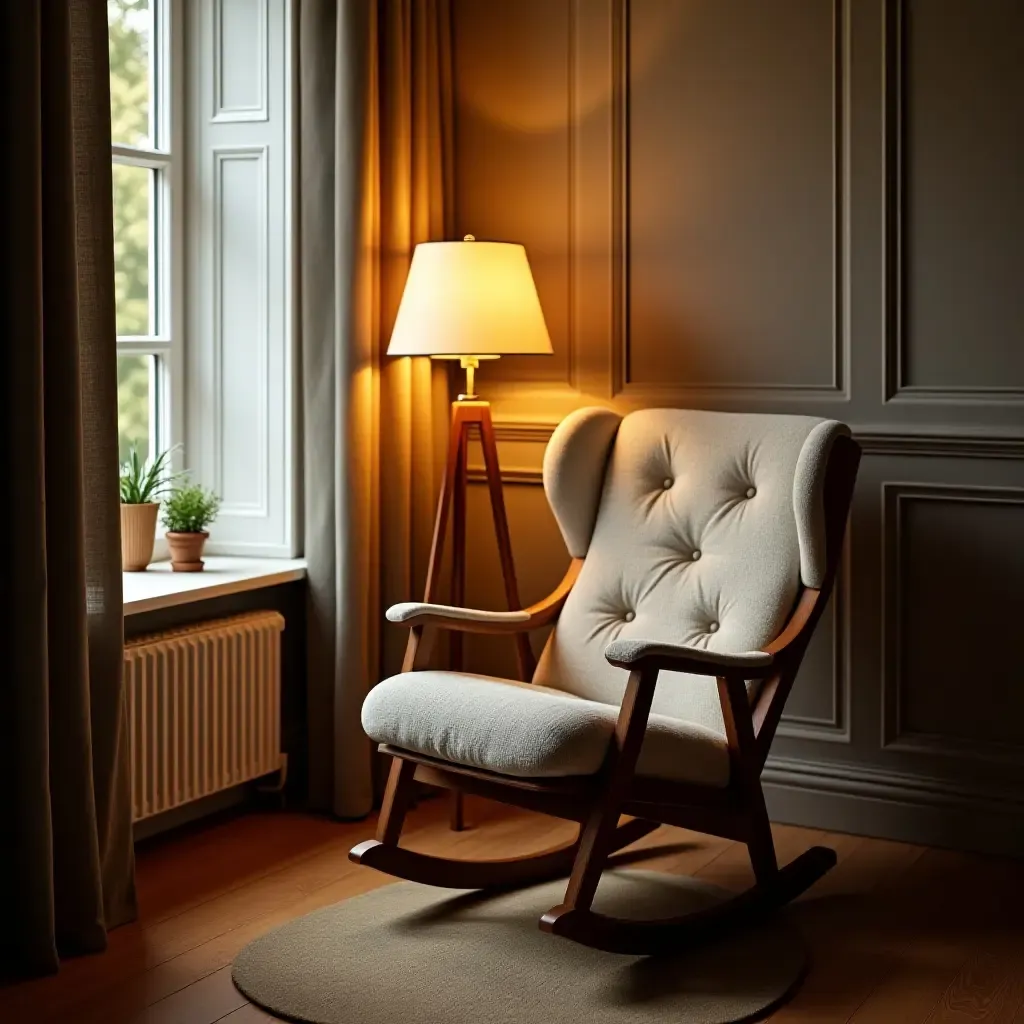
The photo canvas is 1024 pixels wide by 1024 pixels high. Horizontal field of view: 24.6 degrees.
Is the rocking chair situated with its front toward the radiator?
no

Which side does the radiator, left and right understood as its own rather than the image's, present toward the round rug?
front

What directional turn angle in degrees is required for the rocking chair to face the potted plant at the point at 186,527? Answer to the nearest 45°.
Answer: approximately 90° to its right

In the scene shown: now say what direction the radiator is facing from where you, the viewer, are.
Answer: facing the viewer and to the right of the viewer

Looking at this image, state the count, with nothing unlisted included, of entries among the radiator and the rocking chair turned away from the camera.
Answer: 0

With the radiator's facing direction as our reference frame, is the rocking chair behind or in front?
in front

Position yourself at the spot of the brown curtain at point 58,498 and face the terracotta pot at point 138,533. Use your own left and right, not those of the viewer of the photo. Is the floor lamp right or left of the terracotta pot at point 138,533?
right

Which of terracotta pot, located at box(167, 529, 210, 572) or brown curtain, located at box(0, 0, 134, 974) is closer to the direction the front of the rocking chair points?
the brown curtain

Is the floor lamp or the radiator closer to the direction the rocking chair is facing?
the radiator

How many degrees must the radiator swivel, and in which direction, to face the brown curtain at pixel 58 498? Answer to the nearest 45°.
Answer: approximately 45° to its right

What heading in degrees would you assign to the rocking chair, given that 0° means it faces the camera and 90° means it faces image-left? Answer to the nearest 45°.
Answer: approximately 45°

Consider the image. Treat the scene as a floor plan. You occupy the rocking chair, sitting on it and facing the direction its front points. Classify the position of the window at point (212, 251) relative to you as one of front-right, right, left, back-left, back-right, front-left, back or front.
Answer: right
